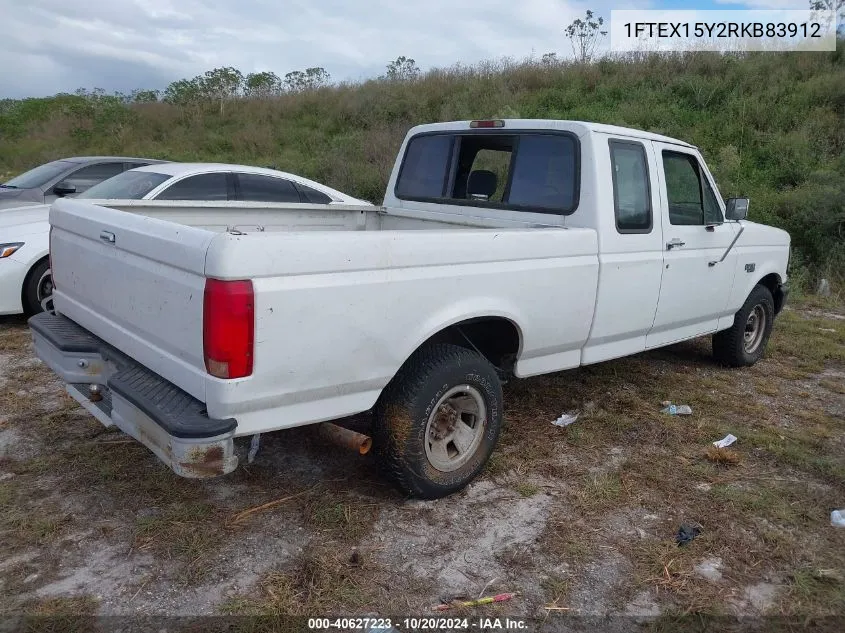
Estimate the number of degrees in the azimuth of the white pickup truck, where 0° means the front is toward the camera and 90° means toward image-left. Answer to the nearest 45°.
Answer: approximately 225°

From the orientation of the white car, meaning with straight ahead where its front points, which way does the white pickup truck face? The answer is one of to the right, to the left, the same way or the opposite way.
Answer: the opposite way

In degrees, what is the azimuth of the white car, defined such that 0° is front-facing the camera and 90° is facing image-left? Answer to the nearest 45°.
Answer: approximately 45°

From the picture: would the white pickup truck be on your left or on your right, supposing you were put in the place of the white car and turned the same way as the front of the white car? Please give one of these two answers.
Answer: on your left

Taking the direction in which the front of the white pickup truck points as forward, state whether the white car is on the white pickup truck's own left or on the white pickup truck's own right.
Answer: on the white pickup truck's own left
